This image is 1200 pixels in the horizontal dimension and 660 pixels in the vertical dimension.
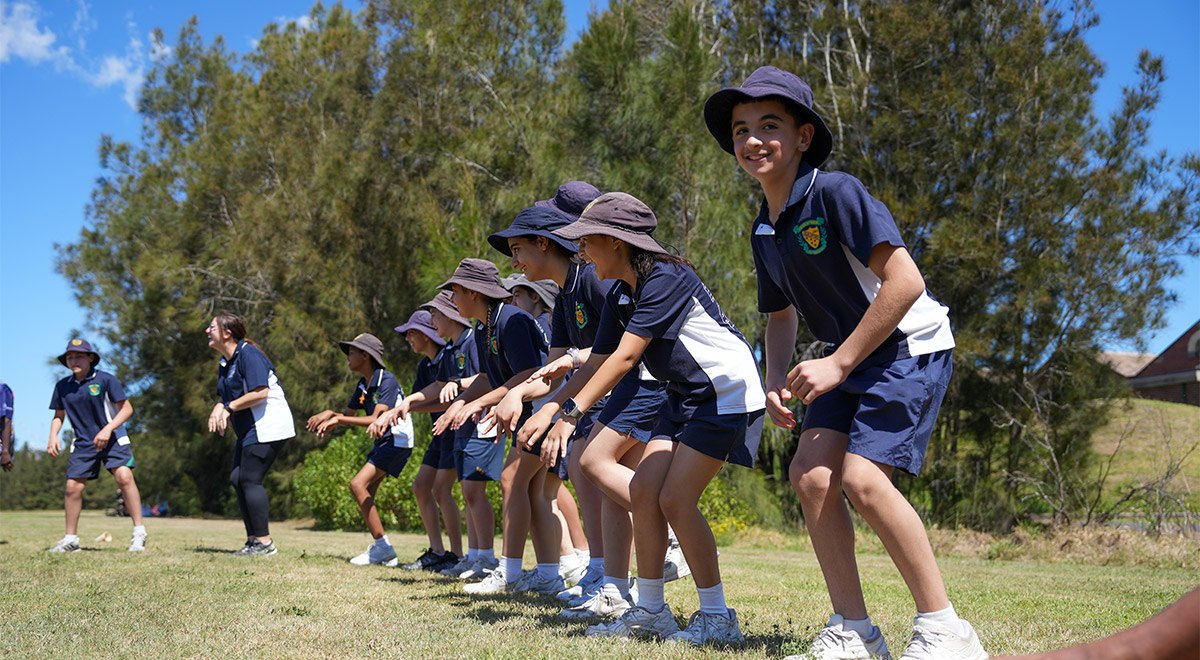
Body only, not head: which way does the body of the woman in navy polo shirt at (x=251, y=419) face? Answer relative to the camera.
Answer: to the viewer's left

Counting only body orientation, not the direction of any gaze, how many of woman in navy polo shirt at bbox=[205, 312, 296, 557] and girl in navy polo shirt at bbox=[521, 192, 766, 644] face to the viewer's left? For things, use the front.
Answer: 2

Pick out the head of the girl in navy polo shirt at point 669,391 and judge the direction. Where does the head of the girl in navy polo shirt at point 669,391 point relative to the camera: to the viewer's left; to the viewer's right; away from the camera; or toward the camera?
to the viewer's left

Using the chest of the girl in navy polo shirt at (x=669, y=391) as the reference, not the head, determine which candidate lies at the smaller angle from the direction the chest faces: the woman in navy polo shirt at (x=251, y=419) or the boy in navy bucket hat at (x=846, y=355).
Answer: the woman in navy polo shirt

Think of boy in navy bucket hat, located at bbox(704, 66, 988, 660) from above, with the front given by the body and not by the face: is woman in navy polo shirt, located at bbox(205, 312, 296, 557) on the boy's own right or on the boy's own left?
on the boy's own right

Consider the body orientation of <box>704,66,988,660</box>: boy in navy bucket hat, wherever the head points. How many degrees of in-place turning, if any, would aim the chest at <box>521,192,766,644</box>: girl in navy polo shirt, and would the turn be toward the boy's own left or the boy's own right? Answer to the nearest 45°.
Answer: approximately 90° to the boy's own right

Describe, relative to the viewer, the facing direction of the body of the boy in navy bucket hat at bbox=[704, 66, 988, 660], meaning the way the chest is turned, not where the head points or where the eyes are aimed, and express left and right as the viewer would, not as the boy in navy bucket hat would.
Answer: facing the viewer and to the left of the viewer

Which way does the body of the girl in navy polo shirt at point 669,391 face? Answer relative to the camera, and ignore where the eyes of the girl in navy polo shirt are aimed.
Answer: to the viewer's left

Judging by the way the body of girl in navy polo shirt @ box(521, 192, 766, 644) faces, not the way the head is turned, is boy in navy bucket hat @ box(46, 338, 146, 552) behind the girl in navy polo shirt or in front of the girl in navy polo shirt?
in front

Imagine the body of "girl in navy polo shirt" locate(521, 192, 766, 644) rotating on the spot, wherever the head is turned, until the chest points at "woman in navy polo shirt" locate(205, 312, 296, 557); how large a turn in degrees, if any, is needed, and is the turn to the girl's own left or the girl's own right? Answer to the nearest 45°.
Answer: approximately 45° to the girl's own right

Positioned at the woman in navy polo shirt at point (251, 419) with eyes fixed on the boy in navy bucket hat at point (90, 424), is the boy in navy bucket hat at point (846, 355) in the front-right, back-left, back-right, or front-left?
back-left

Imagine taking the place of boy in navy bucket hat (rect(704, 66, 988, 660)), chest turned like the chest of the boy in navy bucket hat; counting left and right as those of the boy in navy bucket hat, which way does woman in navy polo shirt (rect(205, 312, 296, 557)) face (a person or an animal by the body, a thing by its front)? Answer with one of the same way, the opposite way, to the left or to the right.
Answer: the same way

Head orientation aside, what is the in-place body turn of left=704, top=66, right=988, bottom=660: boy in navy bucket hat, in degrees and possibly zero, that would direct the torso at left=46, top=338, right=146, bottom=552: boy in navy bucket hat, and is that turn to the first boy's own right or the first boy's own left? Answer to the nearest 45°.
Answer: approximately 90° to the first boy's own right

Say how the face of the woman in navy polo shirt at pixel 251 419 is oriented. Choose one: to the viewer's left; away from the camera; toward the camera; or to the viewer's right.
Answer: to the viewer's left
